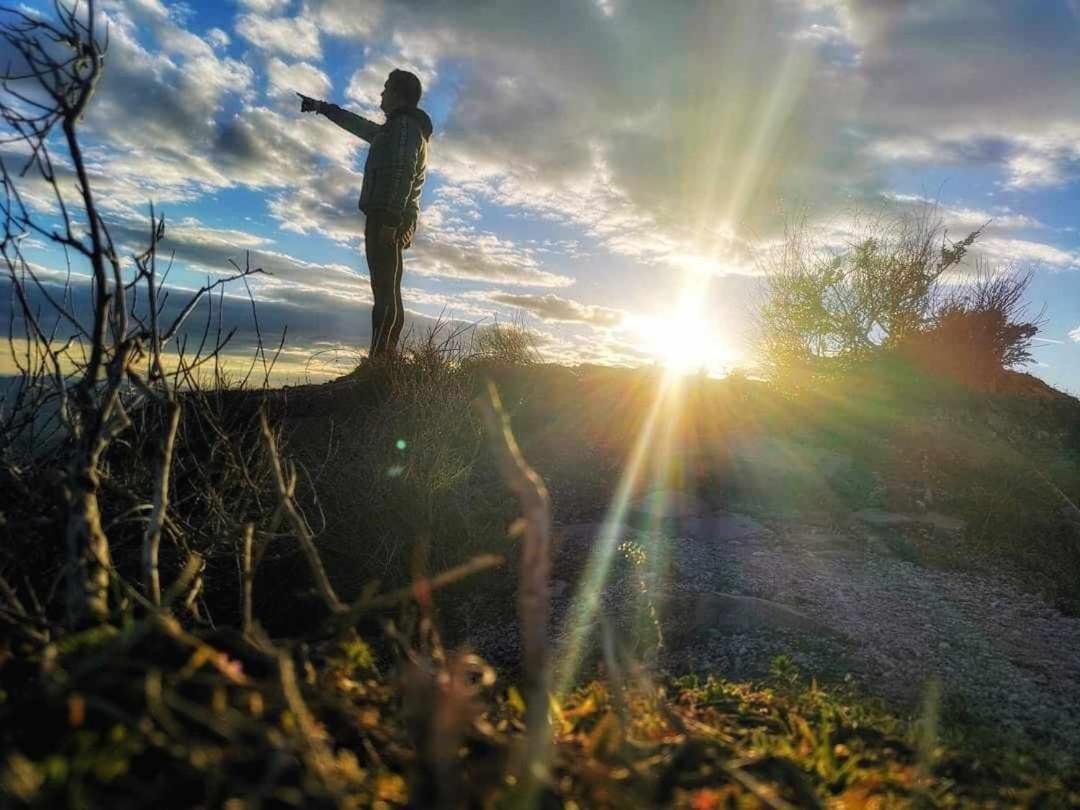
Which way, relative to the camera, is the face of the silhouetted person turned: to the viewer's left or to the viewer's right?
to the viewer's left

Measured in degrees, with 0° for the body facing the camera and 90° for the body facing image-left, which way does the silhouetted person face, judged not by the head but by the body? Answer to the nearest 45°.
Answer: approximately 90°
